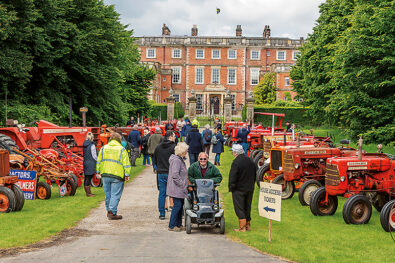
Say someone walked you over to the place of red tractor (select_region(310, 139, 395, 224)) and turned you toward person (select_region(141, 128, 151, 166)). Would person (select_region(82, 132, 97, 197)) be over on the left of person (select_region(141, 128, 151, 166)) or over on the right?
left

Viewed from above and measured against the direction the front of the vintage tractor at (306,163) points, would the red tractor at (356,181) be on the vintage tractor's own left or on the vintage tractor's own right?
on the vintage tractor's own left

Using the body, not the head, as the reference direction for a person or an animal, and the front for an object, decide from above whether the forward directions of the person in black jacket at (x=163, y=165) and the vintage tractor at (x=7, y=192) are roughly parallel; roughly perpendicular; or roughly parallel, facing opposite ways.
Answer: roughly perpendicular

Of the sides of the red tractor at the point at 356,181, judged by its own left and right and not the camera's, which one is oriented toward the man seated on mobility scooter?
front

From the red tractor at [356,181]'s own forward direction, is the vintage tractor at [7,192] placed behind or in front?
in front

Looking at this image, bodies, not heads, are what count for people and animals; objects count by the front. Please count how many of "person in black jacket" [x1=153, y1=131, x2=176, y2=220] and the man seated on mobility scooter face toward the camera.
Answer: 1

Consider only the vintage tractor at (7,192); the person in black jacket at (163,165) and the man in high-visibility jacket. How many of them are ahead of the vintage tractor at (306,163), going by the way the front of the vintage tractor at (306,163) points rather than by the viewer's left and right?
3

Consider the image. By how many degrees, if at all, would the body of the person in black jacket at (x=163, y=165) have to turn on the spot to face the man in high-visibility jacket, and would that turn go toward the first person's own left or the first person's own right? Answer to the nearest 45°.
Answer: approximately 135° to the first person's own left

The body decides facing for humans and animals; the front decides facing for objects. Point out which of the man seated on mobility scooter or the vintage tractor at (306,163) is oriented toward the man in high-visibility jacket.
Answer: the vintage tractor

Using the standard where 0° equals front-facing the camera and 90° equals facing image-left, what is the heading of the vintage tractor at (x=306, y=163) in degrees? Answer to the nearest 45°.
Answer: approximately 45°

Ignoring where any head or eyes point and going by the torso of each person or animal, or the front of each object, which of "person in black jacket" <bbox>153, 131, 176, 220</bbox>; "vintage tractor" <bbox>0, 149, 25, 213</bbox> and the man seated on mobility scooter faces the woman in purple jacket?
the vintage tractor

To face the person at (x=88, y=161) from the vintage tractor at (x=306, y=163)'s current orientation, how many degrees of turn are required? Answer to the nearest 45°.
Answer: approximately 45° to its right

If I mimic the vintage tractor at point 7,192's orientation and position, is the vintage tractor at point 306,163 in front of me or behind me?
in front

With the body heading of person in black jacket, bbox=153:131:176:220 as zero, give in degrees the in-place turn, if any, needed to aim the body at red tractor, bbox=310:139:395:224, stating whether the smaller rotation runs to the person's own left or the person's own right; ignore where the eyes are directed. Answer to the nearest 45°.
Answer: approximately 45° to the person's own right
